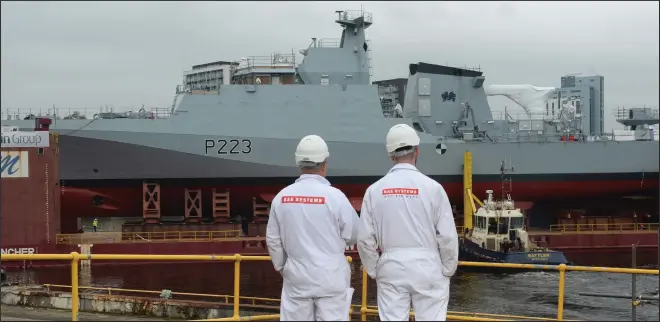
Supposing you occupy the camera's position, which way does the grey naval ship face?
facing to the left of the viewer

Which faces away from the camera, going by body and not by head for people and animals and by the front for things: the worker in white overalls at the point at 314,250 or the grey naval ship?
the worker in white overalls

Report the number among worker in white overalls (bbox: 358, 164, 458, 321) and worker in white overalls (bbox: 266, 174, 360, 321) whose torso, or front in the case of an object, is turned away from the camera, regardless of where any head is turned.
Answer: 2

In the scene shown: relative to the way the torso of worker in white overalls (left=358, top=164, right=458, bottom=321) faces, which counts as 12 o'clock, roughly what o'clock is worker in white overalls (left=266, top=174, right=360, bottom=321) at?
worker in white overalls (left=266, top=174, right=360, bottom=321) is roughly at 9 o'clock from worker in white overalls (left=358, top=164, right=458, bottom=321).

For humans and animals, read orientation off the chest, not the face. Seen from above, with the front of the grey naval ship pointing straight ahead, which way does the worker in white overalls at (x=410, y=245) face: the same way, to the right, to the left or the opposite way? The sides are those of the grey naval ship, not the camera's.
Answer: to the right

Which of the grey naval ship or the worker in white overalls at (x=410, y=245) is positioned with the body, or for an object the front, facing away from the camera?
the worker in white overalls

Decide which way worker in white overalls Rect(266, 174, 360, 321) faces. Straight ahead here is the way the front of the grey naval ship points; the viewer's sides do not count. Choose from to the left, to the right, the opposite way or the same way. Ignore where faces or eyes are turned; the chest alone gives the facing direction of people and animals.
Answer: to the right

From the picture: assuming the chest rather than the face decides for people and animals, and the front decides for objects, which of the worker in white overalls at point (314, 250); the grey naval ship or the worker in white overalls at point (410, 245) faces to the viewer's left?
the grey naval ship

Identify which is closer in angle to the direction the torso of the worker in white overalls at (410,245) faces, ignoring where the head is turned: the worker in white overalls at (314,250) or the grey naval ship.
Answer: the grey naval ship

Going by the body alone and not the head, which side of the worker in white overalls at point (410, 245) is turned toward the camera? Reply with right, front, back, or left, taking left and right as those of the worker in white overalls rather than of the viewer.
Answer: back

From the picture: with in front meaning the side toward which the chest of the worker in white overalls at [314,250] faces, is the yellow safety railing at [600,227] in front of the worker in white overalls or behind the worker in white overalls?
in front

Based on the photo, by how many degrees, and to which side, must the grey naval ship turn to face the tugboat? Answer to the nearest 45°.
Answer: approximately 135° to its left

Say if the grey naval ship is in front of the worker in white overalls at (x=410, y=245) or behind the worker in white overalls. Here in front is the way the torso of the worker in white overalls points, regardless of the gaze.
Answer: in front

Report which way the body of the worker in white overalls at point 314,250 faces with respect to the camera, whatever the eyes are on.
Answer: away from the camera
